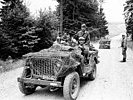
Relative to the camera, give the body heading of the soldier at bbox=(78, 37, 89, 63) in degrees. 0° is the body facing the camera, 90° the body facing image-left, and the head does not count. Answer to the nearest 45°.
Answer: approximately 45°

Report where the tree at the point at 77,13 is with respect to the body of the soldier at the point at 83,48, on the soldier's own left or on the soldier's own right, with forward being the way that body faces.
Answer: on the soldier's own right

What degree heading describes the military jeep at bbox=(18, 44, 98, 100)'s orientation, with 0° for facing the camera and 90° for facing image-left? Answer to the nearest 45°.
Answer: approximately 45°
